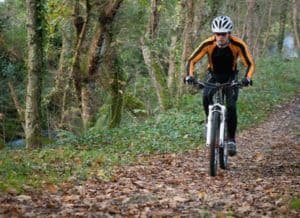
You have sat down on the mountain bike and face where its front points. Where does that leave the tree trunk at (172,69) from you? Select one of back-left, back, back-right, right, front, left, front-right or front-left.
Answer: back

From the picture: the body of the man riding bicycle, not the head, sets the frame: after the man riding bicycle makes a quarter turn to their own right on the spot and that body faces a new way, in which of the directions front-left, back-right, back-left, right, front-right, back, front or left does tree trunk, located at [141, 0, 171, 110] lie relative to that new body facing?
right

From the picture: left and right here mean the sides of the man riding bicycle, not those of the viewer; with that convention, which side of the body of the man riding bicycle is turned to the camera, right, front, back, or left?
front

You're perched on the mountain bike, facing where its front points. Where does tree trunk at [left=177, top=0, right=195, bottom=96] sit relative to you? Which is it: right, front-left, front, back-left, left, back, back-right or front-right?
back

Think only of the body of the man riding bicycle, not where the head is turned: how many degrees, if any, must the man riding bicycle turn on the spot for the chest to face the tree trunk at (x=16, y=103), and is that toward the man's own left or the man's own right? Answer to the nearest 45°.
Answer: approximately 135° to the man's own right

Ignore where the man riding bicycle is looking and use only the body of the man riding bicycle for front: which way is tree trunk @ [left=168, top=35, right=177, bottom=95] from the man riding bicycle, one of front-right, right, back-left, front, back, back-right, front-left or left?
back

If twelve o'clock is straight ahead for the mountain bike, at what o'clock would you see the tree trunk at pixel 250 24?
The tree trunk is roughly at 6 o'clock from the mountain bike.

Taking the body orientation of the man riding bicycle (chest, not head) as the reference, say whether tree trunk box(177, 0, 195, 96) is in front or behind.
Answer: behind

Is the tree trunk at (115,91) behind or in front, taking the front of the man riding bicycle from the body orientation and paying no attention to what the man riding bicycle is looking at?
behind

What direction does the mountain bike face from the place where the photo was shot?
facing the viewer

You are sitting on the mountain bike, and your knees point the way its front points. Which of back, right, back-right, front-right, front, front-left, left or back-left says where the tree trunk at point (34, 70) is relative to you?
back-right

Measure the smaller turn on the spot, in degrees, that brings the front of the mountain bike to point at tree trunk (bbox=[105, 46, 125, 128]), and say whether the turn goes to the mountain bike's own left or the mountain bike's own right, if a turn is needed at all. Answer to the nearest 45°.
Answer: approximately 180°

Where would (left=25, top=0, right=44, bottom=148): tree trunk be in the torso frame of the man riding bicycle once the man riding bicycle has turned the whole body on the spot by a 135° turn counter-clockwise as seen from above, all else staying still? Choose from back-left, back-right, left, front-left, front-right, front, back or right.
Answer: left
